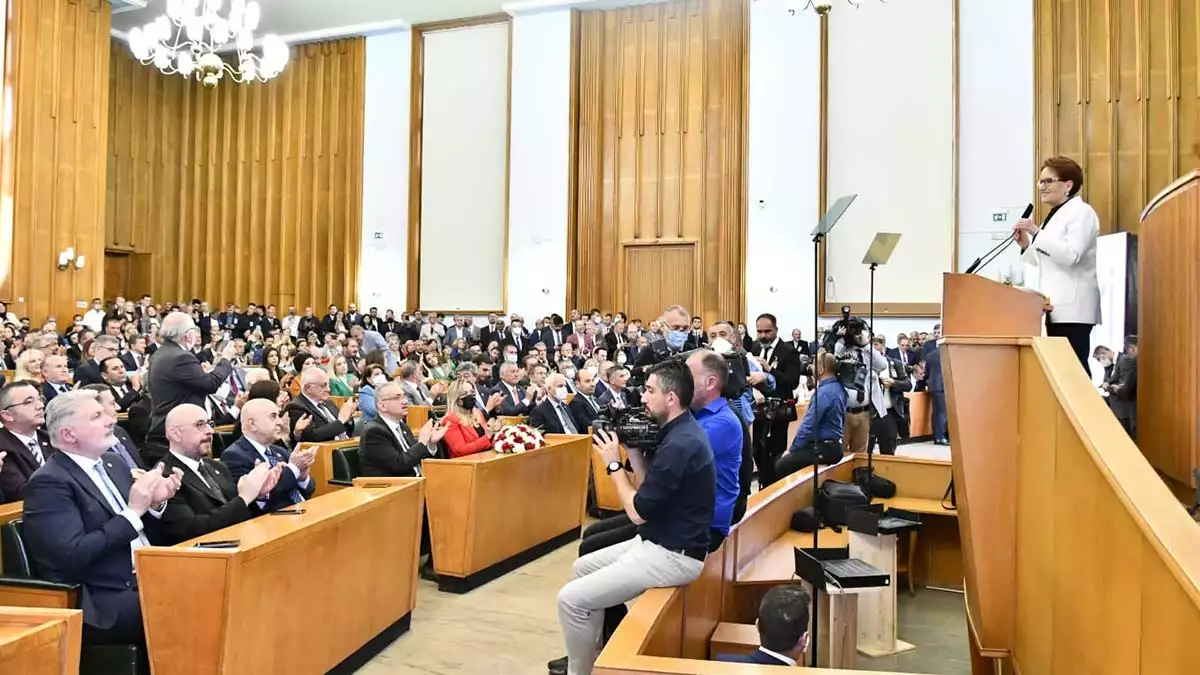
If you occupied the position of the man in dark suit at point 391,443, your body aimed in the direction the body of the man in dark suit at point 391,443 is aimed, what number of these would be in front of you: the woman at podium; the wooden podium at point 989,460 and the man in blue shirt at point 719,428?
3

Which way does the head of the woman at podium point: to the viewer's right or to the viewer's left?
to the viewer's left

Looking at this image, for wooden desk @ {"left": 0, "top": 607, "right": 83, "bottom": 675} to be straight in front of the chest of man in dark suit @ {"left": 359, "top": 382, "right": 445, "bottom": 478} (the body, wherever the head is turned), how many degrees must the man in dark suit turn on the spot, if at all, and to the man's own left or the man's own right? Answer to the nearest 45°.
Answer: approximately 45° to the man's own right

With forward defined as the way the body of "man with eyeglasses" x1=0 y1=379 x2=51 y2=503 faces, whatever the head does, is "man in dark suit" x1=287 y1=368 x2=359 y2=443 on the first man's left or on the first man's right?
on the first man's left

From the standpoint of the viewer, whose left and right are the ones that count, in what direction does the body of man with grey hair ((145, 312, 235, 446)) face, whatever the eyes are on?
facing away from the viewer and to the right of the viewer

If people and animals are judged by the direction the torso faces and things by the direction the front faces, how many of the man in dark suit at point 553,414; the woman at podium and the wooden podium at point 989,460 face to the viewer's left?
2

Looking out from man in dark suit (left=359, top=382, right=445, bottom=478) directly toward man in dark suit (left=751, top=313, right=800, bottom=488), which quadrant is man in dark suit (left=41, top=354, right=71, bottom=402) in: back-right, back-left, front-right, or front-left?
back-left
